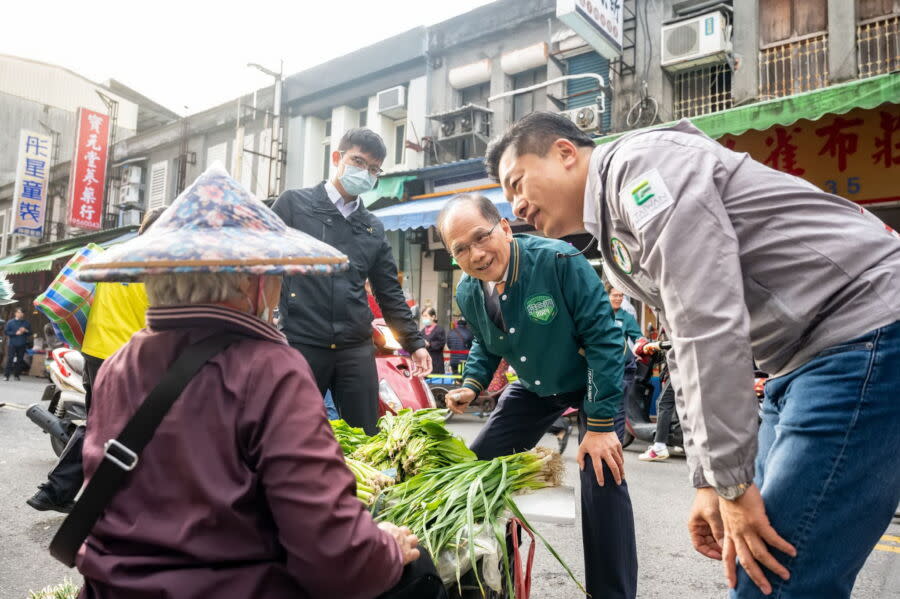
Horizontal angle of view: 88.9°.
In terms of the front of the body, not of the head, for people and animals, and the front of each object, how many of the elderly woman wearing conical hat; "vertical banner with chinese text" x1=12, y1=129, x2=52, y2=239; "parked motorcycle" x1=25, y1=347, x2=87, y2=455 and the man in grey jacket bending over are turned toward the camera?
1

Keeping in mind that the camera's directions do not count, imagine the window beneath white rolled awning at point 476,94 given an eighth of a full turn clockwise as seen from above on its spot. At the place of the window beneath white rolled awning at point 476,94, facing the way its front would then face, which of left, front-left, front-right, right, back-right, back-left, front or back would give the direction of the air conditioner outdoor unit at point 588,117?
back-left

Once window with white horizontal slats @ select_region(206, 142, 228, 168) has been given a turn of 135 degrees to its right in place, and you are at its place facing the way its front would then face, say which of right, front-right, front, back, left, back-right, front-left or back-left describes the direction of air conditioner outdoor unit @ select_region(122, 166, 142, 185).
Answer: front-left

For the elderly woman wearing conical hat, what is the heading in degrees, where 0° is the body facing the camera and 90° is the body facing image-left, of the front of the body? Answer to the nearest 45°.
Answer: approximately 225°

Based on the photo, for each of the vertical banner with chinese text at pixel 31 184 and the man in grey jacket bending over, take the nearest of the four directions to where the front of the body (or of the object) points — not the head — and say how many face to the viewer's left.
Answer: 1

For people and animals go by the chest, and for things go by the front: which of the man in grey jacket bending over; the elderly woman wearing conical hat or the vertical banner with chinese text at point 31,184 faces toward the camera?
the vertical banner with chinese text

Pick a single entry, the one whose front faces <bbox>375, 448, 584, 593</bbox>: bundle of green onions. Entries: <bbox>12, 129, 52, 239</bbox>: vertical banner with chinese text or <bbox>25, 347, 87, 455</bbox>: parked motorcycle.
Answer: the vertical banner with chinese text

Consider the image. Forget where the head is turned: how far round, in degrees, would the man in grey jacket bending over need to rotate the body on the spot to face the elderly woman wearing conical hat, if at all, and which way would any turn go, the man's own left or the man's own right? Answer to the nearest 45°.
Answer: approximately 45° to the man's own left

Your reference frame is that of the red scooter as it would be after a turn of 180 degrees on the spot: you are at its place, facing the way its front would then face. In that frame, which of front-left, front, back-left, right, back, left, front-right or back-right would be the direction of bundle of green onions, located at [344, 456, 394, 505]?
back-left
